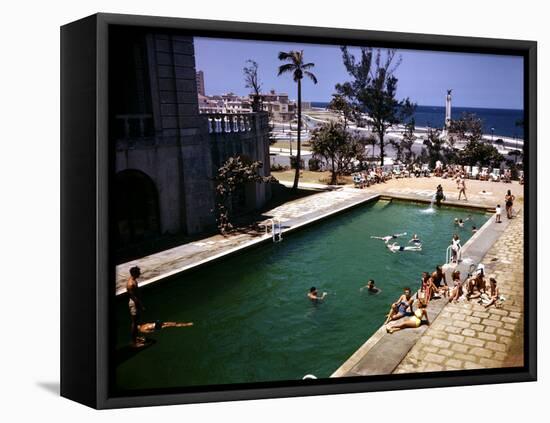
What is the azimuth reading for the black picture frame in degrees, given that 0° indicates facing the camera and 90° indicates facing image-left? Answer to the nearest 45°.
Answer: approximately 315°
